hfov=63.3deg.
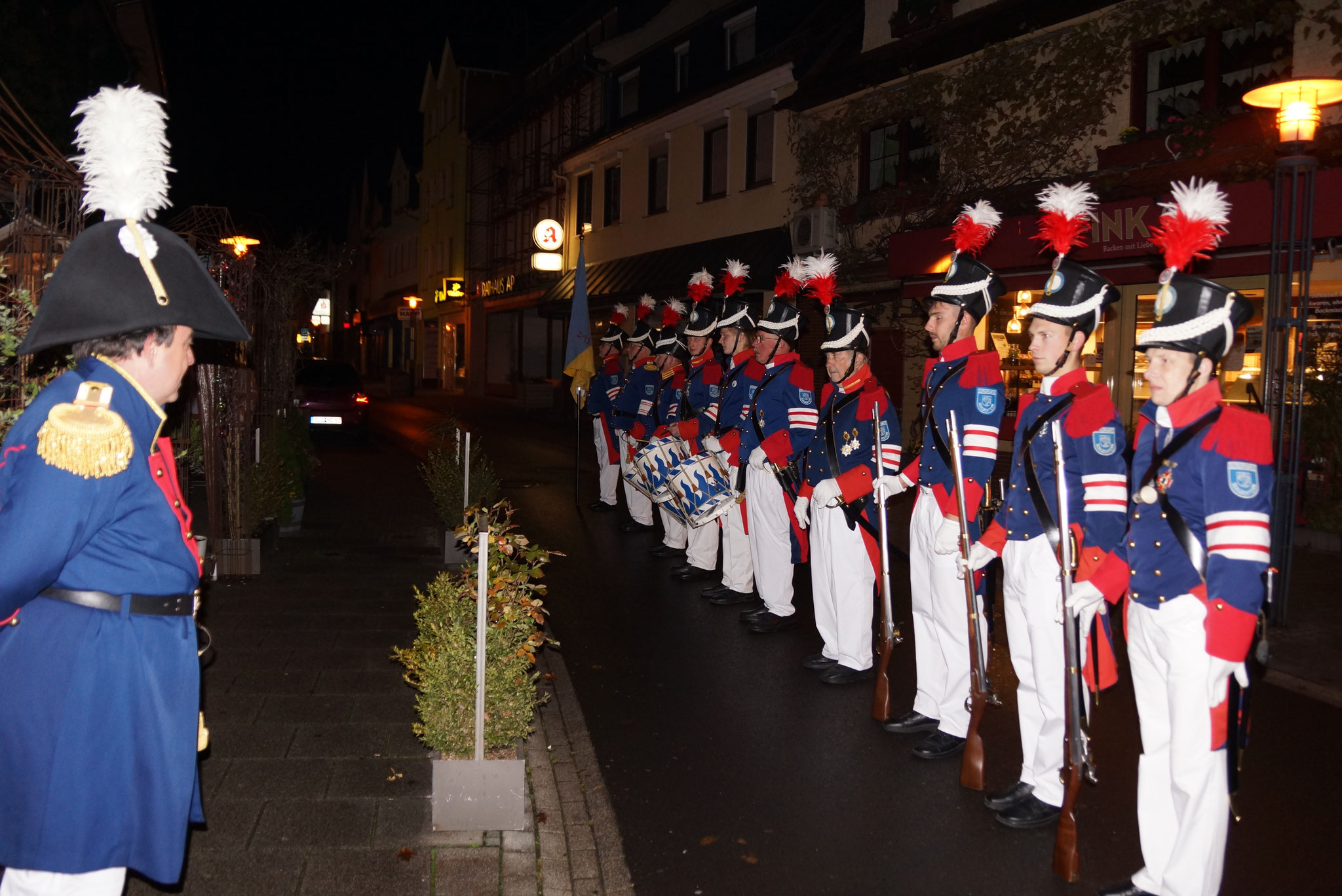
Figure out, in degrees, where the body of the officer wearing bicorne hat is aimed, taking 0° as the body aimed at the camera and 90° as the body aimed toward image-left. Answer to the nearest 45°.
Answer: approximately 270°

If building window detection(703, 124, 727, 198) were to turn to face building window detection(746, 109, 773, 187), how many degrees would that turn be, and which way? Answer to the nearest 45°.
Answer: approximately 90° to its left

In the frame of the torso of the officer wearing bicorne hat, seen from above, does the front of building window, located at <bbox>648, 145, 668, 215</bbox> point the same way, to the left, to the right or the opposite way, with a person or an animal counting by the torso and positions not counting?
the opposite way

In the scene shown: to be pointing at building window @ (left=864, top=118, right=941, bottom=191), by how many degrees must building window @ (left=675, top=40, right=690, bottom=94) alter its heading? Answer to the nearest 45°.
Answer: approximately 90° to its left

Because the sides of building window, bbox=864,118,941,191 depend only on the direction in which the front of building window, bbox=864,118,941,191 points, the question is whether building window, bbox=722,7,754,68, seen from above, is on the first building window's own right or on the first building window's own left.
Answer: on the first building window's own right

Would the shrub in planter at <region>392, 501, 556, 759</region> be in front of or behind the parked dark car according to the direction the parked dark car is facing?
behind

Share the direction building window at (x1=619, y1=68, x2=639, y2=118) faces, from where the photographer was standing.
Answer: facing the viewer and to the left of the viewer

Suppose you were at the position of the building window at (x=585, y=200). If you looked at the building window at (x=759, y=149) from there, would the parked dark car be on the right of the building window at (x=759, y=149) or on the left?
right

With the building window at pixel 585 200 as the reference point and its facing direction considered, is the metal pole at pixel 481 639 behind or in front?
in front

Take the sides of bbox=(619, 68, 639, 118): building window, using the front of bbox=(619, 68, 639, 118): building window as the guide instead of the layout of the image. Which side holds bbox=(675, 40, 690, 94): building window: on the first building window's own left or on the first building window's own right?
on the first building window's own left

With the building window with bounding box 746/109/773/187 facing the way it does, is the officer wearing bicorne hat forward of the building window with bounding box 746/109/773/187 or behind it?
forward

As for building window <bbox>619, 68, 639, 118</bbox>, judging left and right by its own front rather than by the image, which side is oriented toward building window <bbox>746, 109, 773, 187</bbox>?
left

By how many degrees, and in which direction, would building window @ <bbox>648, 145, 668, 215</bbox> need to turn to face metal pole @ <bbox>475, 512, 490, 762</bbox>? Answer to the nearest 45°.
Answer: approximately 45° to its left
